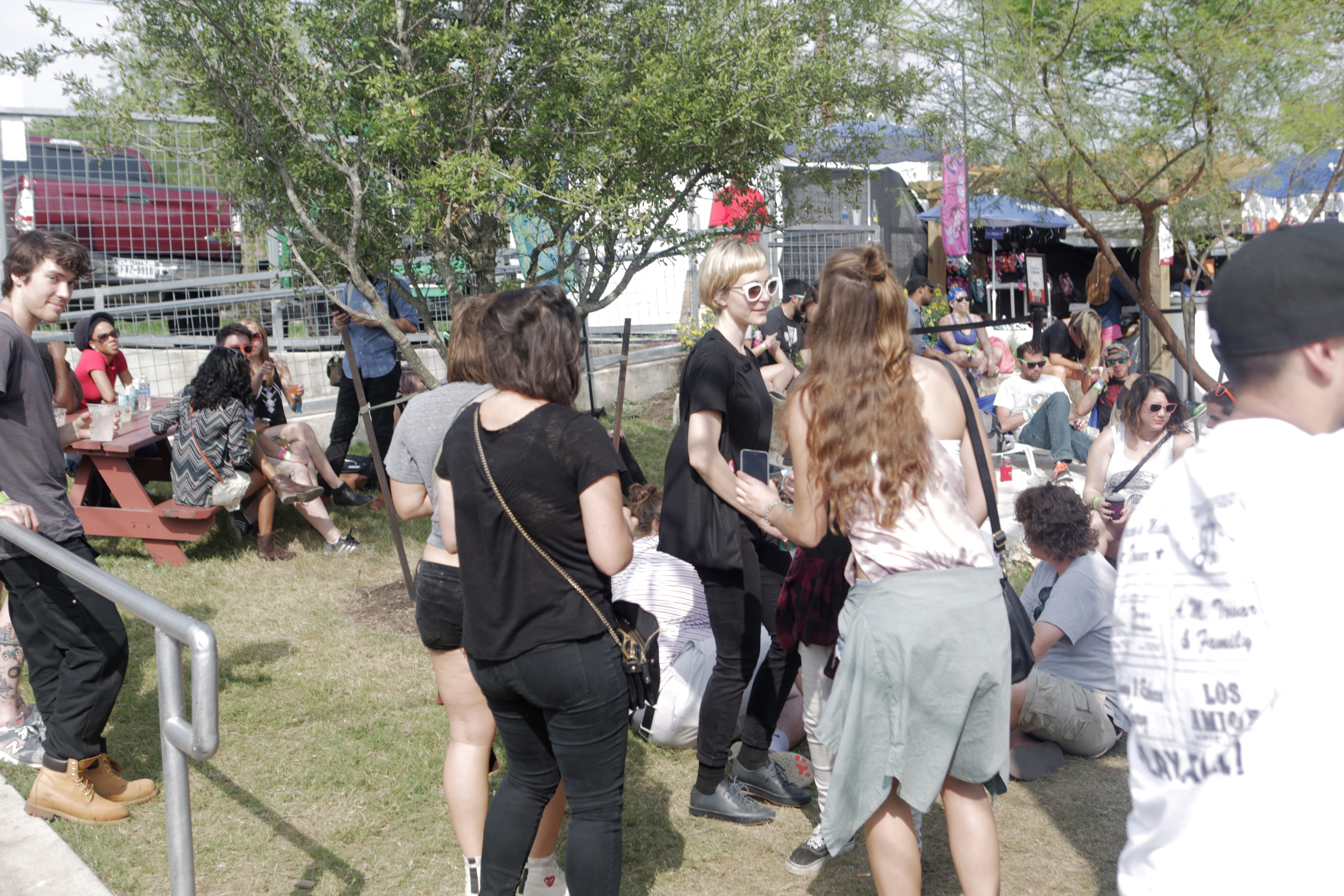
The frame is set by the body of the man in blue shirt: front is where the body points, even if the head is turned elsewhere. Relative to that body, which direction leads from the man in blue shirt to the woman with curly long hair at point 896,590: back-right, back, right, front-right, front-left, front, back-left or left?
front-left

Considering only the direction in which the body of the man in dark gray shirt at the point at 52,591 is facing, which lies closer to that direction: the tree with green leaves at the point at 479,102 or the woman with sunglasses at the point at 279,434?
the tree with green leaves

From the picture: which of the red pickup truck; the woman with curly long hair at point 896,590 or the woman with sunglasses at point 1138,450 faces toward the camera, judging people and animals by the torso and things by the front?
the woman with sunglasses

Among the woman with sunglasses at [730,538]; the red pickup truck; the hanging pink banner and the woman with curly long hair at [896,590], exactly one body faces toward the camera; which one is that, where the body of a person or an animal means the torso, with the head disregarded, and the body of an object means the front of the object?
the hanging pink banner

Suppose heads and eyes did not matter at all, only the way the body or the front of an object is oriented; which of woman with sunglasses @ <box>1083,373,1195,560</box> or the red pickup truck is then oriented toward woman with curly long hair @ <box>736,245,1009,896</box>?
the woman with sunglasses

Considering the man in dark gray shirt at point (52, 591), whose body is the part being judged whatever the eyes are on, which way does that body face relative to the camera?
to the viewer's right

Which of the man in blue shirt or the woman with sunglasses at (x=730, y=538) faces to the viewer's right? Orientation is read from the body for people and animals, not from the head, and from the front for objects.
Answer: the woman with sunglasses

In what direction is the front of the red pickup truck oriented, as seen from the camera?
facing away from the viewer and to the left of the viewer

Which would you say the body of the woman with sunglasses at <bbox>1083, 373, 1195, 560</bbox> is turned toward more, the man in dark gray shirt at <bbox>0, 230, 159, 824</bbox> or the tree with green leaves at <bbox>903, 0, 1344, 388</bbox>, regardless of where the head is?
the man in dark gray shirt

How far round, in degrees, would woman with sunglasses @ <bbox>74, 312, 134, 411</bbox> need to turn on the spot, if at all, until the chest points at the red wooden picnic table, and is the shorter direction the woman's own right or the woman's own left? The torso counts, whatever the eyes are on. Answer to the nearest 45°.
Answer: approximately 45° to the woman's own right

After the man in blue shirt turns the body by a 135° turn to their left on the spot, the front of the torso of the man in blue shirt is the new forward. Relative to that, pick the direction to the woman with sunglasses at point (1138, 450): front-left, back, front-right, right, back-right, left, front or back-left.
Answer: front-right

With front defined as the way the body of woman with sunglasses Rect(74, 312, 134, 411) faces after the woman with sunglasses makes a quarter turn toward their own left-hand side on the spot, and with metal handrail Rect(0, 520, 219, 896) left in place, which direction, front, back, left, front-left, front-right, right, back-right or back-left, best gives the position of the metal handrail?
back-right

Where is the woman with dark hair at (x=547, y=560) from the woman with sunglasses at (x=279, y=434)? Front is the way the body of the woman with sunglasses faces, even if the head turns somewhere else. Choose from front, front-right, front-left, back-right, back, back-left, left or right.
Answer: front-right

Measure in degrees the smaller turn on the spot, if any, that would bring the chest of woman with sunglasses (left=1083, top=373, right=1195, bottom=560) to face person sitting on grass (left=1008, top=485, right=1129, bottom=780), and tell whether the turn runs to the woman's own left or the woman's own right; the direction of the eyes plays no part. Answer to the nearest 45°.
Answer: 0° — they already face them

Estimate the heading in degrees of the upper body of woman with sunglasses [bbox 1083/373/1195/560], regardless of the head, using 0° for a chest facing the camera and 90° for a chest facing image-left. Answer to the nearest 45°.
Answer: approximately 0°
